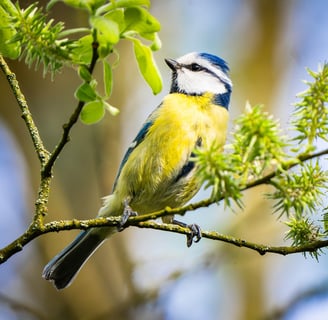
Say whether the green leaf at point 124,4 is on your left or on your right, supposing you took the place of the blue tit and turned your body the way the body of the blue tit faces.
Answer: on your right

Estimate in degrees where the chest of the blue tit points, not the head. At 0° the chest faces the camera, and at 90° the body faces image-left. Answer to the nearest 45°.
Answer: approximately 315°

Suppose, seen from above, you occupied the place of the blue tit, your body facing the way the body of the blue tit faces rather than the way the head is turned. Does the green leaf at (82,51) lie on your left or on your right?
on your right

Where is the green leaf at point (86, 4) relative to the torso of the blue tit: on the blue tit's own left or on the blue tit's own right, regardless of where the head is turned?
on the blue tit's own right
